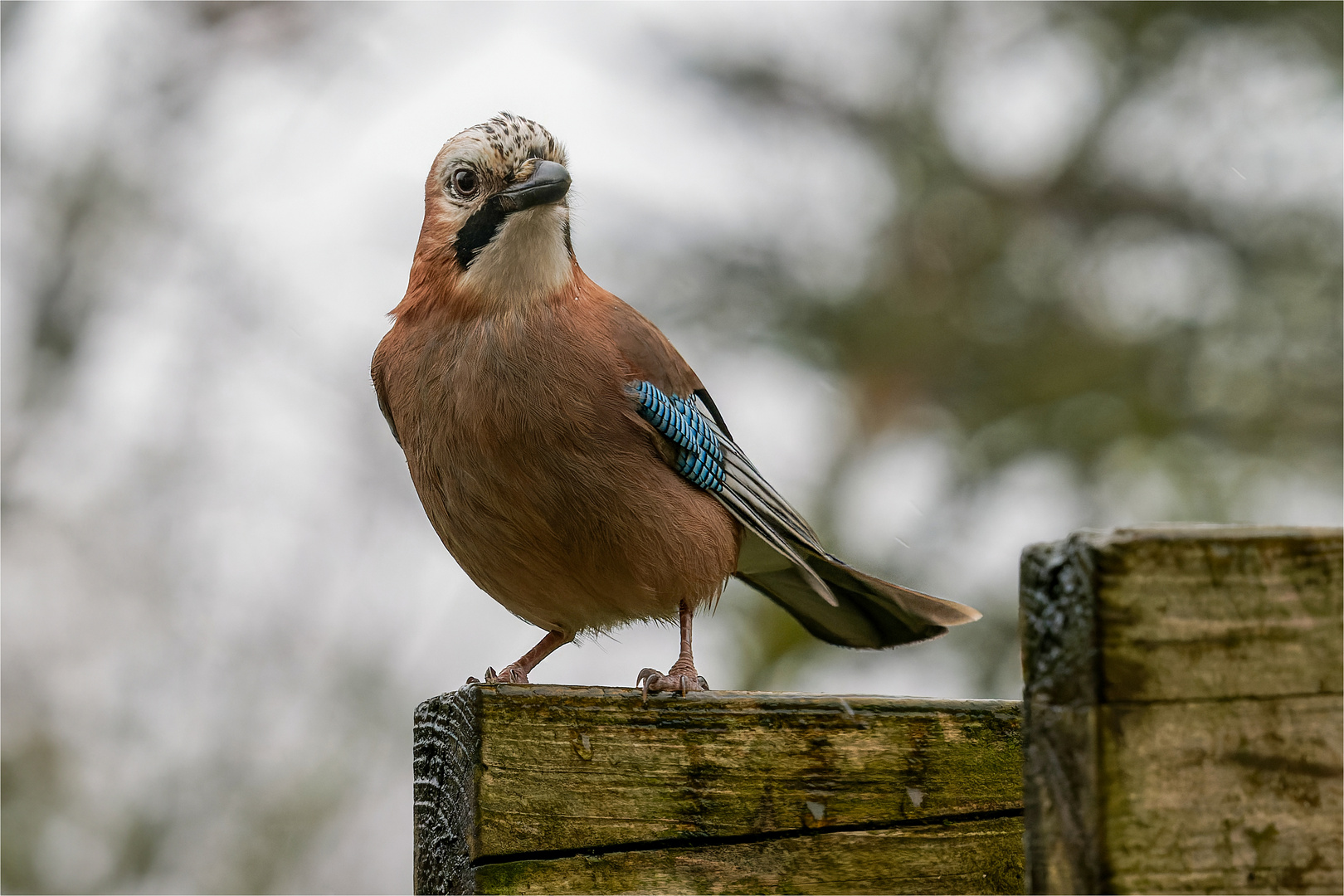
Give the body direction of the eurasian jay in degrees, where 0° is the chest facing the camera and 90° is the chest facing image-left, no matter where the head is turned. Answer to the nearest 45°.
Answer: approximately 45°

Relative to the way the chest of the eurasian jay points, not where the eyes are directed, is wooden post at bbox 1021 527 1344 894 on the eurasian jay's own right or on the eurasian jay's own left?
on the eurasian jay's own left
